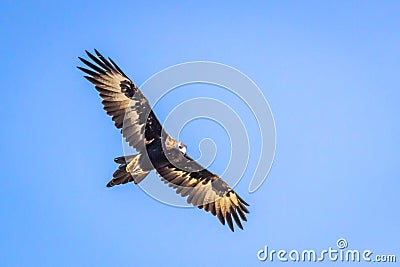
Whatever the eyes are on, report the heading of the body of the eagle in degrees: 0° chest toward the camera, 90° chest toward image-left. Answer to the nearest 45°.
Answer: approximately 270°
